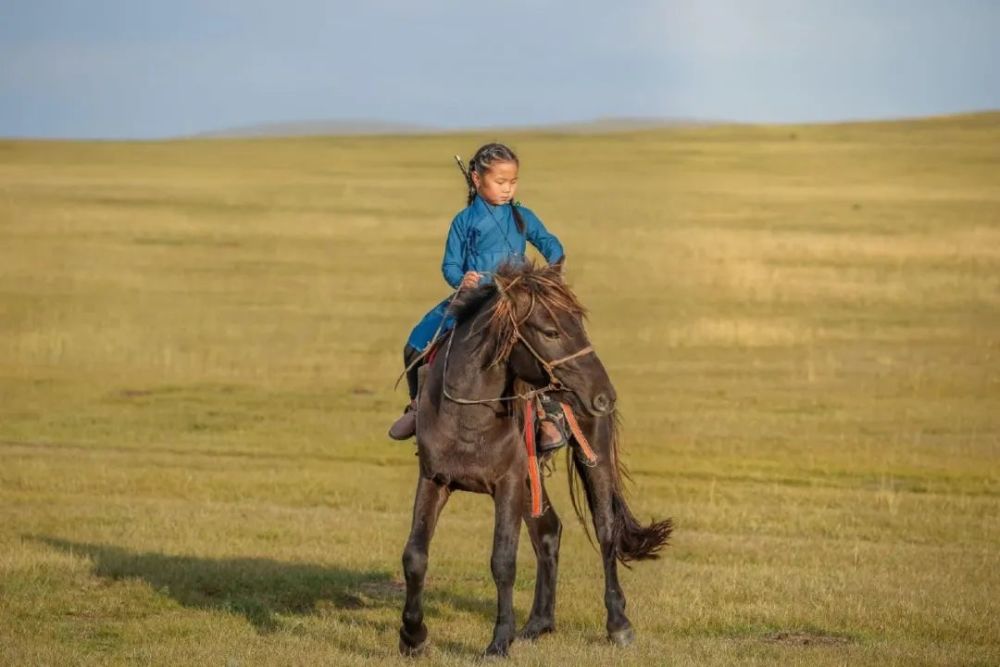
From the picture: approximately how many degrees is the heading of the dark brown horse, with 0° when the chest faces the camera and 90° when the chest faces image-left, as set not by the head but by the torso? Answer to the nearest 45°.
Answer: approximately 45°

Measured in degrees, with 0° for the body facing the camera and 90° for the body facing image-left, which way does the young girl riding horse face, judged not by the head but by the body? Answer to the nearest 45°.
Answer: approximately 0°
